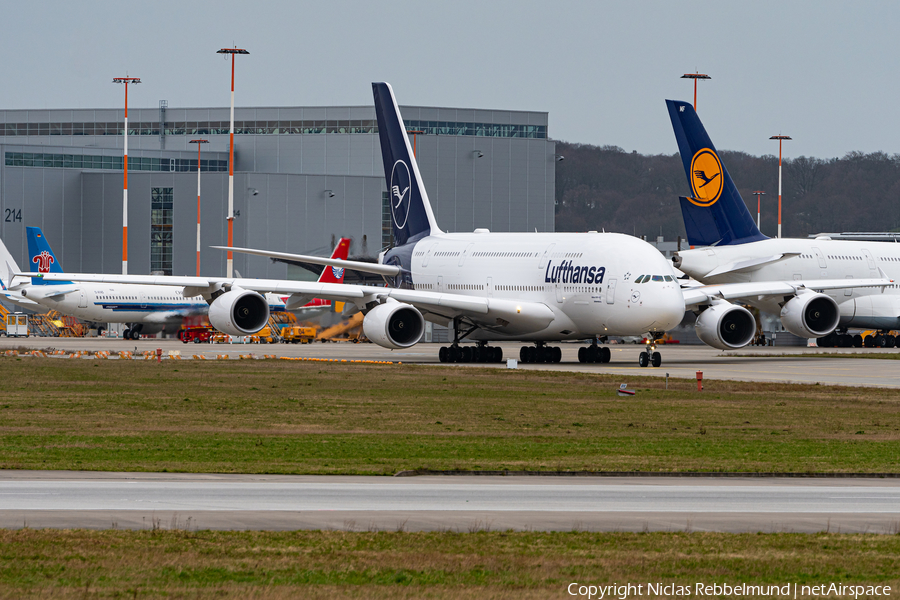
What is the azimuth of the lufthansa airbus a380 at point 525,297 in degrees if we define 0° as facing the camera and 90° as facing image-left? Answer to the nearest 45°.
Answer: approximately 315°
